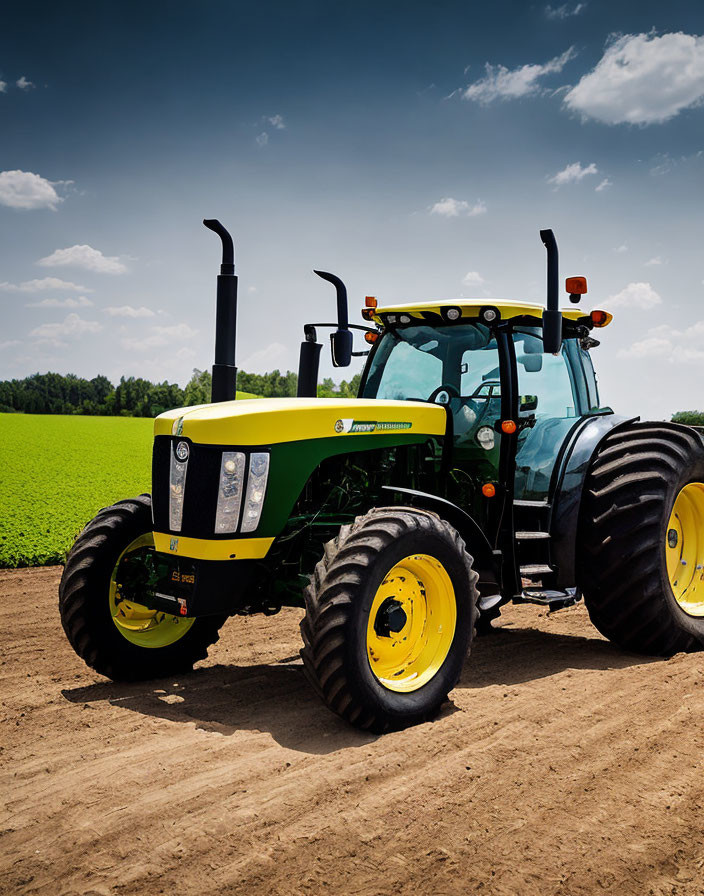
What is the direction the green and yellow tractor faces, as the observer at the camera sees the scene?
facing the viewer and to the left of the viewer
